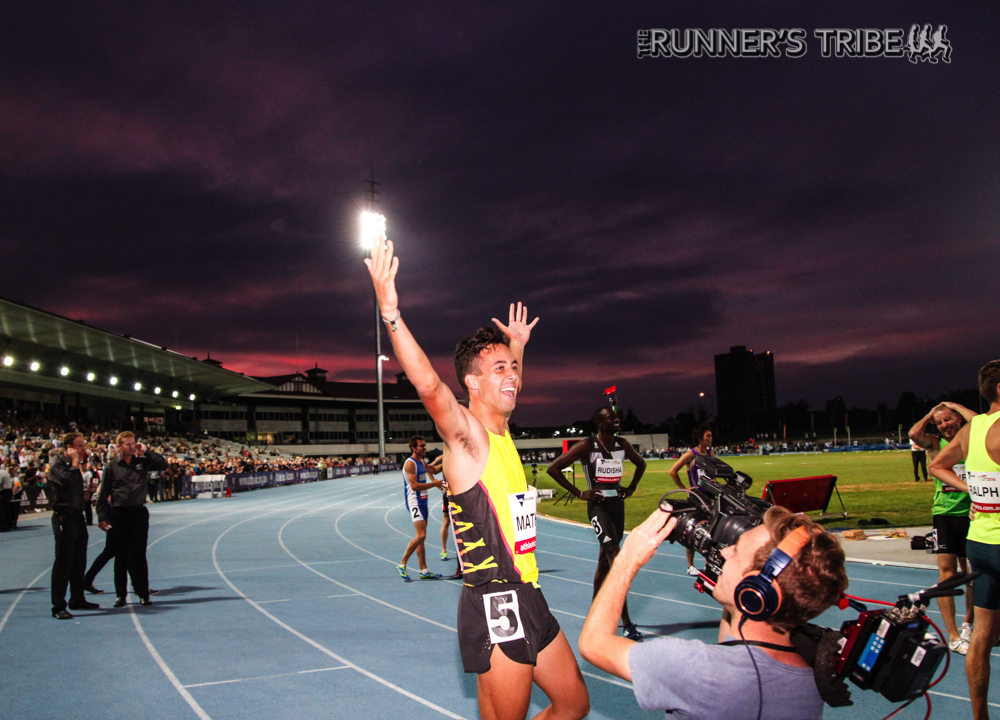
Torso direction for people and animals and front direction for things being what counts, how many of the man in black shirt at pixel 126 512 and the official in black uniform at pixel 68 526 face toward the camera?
1

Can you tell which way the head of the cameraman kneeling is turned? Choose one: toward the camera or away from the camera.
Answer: away from the camera

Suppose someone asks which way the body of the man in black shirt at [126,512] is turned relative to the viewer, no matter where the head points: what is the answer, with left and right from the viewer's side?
facing the viewer

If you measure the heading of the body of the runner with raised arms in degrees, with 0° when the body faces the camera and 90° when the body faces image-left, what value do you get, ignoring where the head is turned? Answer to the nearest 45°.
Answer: approximately 315°

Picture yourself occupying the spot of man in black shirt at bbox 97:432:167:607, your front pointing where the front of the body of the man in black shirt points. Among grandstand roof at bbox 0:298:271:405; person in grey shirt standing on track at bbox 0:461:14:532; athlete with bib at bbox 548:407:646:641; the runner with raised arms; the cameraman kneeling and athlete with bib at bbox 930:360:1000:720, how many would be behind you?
2

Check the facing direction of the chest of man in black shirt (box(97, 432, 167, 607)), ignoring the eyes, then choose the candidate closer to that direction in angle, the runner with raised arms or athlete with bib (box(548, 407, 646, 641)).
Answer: the runner with raised arms

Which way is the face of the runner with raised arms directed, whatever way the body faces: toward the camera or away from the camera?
toward the camera

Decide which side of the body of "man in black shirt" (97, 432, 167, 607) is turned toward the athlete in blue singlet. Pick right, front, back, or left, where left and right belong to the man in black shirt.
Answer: left

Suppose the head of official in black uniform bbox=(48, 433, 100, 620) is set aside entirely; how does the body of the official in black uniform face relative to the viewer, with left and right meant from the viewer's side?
facing to the right of the viewer

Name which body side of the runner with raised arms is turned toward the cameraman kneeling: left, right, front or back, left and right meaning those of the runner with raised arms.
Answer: front

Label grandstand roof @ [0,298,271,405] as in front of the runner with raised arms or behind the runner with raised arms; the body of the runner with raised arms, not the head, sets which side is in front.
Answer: behind

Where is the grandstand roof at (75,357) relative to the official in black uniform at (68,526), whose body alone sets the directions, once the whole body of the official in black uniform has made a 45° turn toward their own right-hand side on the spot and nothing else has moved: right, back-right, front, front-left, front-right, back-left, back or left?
back-left

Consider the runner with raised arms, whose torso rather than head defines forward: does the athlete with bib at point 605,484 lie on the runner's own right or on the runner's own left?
on the runner's own left
